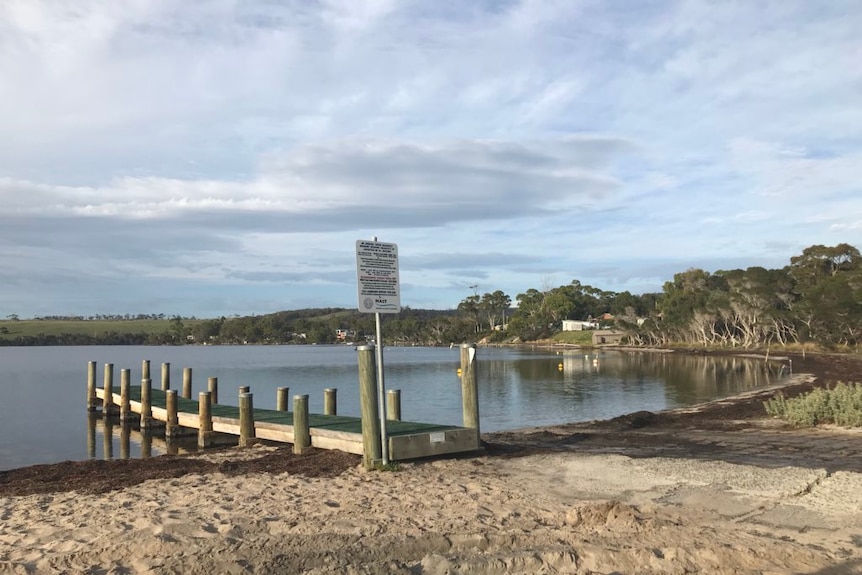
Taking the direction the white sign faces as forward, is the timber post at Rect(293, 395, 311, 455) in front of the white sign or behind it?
behind

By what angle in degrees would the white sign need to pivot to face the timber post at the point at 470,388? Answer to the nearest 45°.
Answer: approximately 135° to its left

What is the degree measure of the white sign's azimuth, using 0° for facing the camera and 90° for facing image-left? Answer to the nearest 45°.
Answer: approximately 0°

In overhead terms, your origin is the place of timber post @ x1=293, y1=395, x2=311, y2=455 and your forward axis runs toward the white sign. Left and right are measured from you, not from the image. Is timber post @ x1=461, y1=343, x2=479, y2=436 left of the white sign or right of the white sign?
left

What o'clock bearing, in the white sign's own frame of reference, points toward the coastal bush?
The coastal bush is roughly at 8 o'clock from the white sign.
